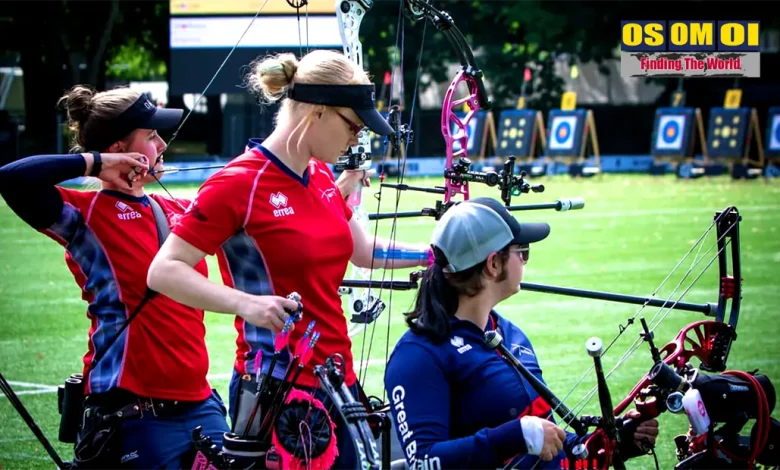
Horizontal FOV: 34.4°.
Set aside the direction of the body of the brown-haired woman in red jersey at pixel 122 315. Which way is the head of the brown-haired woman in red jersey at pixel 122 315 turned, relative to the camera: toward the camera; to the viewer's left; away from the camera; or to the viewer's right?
to the viewer's right

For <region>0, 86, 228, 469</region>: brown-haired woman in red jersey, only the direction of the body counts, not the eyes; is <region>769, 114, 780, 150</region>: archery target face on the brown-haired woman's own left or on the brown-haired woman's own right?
on the brown-haired woman's own left

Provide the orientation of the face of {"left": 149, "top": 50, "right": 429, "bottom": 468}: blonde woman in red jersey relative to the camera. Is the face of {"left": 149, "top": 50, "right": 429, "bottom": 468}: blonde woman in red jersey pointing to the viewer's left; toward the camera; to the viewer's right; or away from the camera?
to the viewer's right

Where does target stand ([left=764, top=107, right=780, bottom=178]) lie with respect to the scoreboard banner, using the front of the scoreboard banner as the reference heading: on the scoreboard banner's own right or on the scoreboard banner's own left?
on the scoreboard banner's own left

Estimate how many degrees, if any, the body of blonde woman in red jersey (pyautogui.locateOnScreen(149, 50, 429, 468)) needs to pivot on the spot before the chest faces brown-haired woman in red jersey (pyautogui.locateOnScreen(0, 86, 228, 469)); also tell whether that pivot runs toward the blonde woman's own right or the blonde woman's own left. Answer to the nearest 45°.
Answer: approximately 180°

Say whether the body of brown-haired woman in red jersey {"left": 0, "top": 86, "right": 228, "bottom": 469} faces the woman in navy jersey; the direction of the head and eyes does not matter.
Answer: yes

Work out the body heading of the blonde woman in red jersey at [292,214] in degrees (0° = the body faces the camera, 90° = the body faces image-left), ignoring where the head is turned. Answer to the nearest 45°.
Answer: approximately 315°

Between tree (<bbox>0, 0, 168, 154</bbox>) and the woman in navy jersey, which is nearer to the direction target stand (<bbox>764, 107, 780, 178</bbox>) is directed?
the woman in navy jersey

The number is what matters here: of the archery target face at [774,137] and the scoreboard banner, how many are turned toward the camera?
2

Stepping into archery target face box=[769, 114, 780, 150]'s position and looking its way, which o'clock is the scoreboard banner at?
The scoreboard banner is roughly at 2 o'clock from the archery target face.

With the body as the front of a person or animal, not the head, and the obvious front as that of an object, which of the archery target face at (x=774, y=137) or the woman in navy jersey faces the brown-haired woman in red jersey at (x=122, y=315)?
the archery target face
